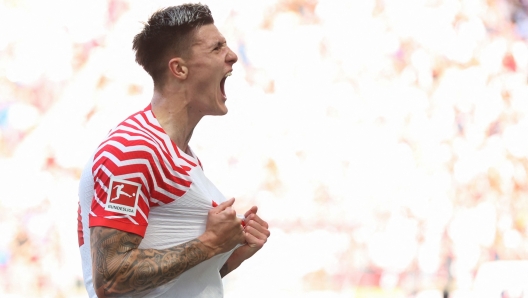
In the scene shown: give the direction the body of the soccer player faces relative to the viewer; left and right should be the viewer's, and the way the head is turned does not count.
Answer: facing to the right of the viewer

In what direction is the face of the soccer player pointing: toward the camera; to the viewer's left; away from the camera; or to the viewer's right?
to the viewer's right
